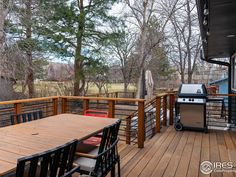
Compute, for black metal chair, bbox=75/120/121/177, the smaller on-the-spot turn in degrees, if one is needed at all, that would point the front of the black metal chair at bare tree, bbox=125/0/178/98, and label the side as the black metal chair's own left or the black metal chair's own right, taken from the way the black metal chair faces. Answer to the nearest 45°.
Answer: approximately 45° to the black metal chair's own right

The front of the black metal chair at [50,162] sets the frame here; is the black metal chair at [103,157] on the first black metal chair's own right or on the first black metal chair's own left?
on the first black metal chair's own right

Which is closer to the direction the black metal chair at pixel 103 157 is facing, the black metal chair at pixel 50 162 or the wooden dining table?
the wooden dining table

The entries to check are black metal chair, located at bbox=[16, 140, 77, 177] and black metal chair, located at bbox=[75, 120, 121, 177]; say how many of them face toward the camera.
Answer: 0

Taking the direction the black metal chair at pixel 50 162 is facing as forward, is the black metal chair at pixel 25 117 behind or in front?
in front

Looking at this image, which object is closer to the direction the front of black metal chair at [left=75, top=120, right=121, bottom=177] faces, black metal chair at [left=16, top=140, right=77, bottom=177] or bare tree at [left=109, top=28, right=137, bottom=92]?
the bare tree

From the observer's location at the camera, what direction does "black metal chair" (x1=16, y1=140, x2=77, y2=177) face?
facing away from the viewer and to the left of the viewer

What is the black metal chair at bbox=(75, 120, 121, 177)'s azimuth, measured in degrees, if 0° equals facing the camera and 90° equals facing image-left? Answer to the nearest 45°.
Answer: approximately 135°

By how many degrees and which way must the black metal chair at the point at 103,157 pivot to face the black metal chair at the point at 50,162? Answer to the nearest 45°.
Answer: approximately 90° to its left
